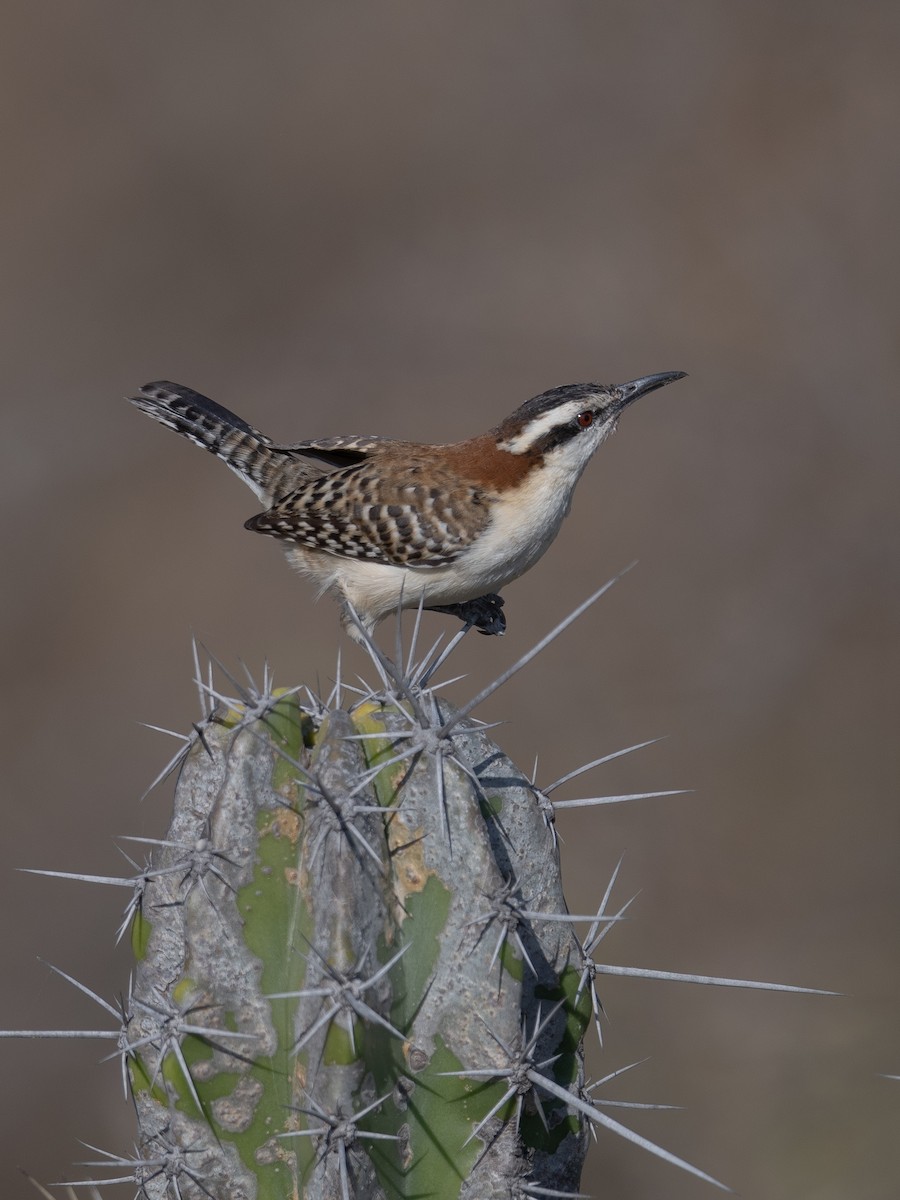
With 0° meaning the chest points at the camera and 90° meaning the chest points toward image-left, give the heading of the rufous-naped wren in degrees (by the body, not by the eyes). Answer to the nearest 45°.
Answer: approximately 270°
